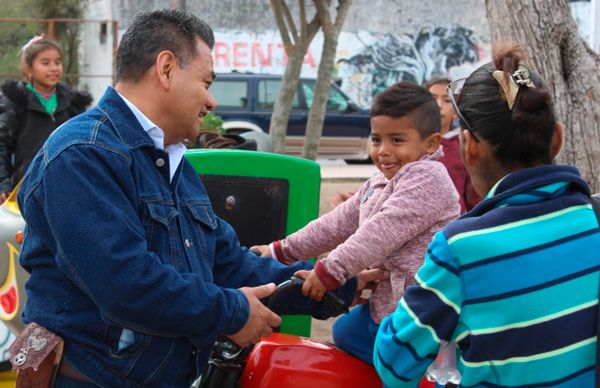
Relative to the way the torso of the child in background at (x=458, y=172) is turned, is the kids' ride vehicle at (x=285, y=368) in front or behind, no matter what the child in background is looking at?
in front

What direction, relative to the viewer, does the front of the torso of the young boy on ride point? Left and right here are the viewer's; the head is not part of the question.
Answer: facing the viewer and to the left of the viewer

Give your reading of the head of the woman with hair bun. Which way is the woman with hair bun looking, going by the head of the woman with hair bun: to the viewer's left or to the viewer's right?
to the viewer's left

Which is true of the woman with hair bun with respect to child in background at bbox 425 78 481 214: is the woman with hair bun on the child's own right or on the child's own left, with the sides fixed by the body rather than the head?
on the child's own left

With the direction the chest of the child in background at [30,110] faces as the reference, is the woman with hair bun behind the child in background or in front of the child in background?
in front

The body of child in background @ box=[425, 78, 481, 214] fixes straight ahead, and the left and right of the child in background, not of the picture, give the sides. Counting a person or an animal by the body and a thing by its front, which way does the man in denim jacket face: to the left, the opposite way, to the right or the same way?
to the left

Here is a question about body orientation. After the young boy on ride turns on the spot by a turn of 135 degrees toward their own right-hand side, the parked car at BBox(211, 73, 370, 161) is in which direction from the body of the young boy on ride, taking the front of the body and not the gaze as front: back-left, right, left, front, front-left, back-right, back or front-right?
front

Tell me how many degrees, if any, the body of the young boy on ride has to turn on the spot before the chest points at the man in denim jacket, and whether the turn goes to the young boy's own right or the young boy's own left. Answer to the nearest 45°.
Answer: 0° — they already face them

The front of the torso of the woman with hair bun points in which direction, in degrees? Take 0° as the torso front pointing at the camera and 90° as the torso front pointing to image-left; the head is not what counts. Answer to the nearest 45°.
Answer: approximately 135°

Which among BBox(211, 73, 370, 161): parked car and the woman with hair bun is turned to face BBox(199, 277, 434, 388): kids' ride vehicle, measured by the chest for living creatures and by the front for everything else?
the woman with hair bun

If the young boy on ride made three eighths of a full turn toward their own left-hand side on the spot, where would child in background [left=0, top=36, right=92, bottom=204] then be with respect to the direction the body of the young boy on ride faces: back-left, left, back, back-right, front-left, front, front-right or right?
back-left

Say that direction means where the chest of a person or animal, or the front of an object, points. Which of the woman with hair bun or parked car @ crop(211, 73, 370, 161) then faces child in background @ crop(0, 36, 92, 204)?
the woman with hair bun

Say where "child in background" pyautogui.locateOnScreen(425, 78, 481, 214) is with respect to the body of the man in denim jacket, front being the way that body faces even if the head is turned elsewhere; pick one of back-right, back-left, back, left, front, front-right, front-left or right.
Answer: left

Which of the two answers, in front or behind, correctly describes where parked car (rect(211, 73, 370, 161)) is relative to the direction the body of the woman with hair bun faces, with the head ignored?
in front

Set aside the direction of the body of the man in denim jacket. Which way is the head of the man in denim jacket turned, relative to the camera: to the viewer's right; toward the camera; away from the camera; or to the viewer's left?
to the viewer's right

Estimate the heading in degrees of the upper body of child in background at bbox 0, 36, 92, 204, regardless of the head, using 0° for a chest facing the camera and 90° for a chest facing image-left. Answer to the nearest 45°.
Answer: approximately 315°
